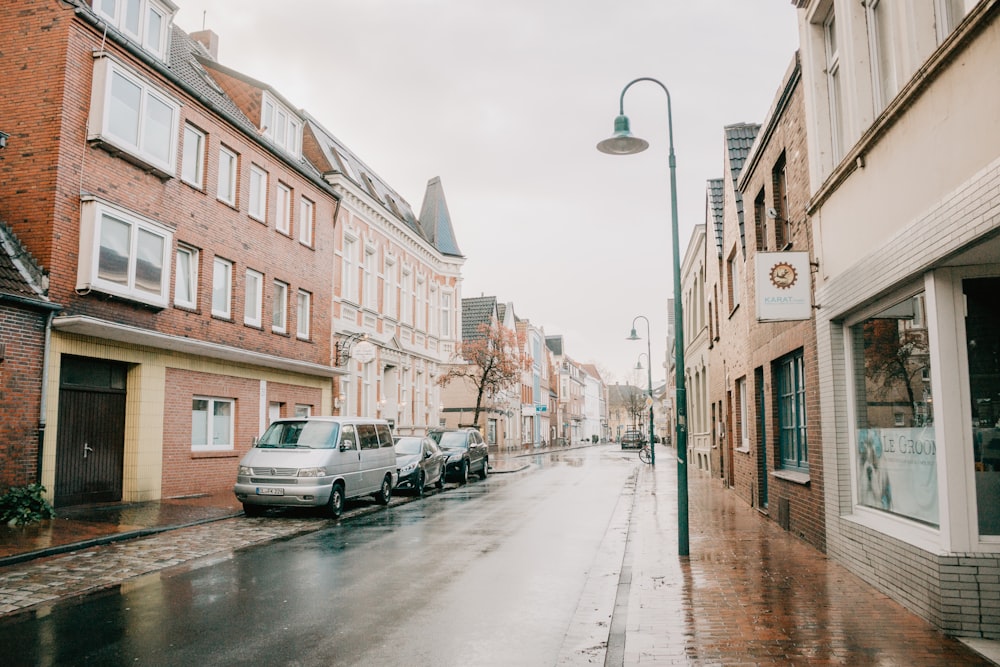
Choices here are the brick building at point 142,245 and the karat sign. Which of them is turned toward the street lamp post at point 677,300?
the brick building

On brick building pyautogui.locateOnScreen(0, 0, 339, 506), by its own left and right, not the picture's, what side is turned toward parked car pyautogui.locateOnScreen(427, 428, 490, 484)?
left

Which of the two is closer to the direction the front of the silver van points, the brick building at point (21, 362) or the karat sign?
the brick building

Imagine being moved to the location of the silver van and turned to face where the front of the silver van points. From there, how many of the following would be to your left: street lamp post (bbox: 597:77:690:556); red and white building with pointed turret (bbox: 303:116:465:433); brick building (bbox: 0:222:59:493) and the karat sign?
2

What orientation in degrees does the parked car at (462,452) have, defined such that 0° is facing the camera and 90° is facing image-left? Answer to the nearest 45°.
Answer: approximately 45°

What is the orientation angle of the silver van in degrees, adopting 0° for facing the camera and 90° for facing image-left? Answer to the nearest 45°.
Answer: approximately 45°

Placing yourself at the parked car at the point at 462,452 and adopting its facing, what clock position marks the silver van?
The silver van is roughly at 11 o'clock from the parked car.

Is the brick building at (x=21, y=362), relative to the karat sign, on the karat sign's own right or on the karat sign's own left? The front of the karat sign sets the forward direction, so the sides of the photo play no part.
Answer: on the karat sign's own right

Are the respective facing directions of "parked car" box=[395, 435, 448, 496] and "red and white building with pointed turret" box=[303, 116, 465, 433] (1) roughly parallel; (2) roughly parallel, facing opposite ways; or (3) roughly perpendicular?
roughly perpendicular

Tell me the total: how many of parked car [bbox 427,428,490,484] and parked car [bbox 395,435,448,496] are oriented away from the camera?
0

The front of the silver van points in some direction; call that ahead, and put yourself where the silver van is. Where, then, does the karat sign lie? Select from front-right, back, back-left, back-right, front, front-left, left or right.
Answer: left

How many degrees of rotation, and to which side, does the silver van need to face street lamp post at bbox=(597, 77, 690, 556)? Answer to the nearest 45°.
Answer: approximately 90° to its left
